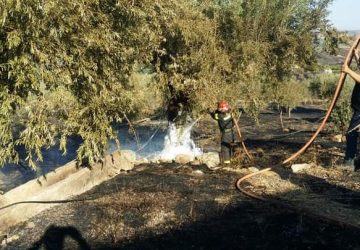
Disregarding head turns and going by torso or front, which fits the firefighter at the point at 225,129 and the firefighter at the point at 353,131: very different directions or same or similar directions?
same or similar directions

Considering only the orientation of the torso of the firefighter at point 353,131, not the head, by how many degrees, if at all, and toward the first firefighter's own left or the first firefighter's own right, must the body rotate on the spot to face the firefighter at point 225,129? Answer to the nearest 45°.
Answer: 0° — they already face them

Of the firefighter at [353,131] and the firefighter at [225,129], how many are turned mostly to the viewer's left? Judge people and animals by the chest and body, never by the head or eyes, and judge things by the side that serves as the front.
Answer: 2

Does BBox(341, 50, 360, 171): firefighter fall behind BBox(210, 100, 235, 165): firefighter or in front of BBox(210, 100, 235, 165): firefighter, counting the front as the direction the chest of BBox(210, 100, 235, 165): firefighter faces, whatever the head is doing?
behind

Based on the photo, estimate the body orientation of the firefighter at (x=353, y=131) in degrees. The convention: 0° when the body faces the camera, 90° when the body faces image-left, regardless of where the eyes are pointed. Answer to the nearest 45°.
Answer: approximately 90°

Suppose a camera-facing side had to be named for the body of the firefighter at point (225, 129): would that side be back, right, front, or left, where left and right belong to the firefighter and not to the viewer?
left
